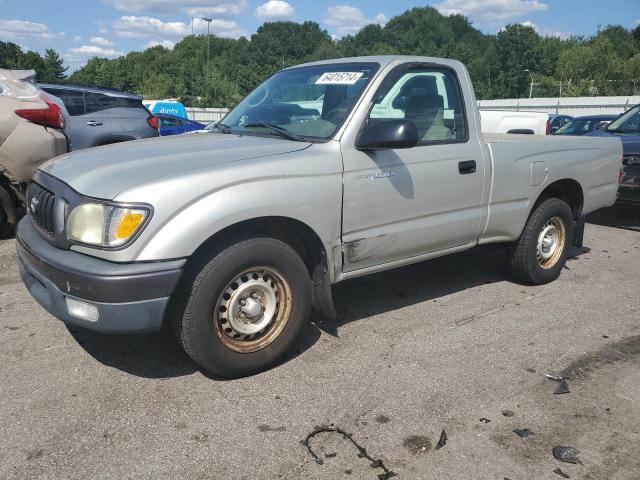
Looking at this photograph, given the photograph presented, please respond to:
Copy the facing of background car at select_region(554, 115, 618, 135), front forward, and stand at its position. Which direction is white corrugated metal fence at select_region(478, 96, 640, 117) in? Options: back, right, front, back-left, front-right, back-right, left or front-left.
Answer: back-right

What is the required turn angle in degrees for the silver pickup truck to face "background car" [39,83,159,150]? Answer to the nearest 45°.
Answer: approximately 90° to its right

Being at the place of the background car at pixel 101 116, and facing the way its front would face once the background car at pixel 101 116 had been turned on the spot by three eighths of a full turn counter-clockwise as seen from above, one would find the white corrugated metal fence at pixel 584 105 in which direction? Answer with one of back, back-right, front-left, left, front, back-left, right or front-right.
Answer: left

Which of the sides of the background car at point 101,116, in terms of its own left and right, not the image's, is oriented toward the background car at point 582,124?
back

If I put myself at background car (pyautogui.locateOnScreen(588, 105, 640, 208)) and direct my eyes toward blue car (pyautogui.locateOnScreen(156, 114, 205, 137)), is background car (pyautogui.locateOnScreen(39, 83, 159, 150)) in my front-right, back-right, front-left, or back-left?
front-left

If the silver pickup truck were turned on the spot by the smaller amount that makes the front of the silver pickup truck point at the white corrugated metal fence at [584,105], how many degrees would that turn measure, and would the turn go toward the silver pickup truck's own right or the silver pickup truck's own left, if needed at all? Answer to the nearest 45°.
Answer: approximately 180°

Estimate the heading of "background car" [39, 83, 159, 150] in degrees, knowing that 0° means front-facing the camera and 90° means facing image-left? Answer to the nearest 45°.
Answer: approximately 90°

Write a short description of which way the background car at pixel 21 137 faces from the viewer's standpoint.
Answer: facing to the left of the viewer

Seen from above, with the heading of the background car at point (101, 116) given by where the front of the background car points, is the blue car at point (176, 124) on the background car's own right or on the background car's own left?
on the background car's own right

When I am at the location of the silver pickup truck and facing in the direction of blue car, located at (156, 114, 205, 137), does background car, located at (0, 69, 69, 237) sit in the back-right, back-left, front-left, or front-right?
front-left

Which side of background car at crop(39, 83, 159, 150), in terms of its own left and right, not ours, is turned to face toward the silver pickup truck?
left

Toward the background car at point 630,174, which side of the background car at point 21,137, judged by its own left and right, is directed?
back

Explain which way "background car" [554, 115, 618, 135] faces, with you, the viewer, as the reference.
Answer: facing the viewer and to the left of the viewer
